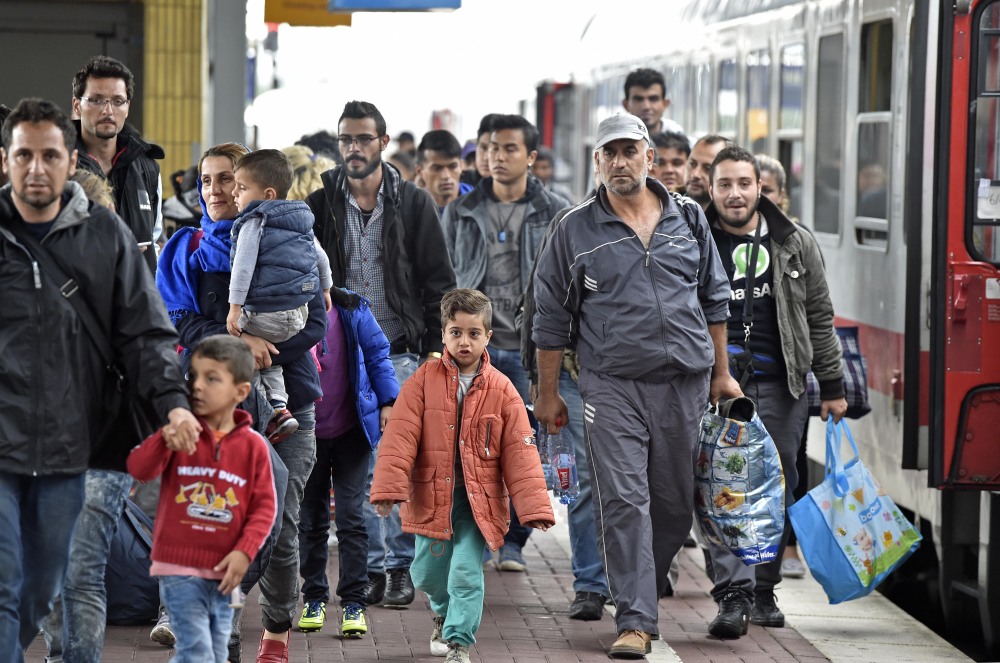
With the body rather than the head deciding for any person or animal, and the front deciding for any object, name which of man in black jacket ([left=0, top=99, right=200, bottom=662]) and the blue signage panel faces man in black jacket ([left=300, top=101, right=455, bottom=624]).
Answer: the blue signage panel

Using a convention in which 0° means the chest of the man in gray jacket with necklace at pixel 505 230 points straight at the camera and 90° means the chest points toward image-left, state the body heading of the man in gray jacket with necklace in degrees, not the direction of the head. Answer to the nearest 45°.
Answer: approximately 0°

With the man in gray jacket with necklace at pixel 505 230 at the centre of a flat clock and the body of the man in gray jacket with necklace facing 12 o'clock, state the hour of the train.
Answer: The train is roughly at 9 o'clock from the man in gray jacket with necklace.

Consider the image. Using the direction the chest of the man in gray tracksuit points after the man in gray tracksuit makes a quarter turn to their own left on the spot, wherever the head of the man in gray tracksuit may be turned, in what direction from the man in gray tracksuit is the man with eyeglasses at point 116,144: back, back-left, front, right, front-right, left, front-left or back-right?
back

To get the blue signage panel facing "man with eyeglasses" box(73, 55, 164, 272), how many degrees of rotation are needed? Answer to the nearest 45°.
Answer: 0° — it already faces them

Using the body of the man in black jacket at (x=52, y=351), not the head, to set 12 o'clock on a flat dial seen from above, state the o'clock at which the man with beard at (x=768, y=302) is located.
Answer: The man with beard is roughly at 8 o'clock from the man in black jacket.

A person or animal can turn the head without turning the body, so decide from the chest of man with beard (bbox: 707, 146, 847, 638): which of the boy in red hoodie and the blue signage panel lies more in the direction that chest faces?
the boy in red hoodie

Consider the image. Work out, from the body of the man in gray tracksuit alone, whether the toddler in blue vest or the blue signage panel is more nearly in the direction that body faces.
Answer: the toddler in blue vest
